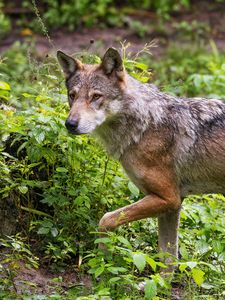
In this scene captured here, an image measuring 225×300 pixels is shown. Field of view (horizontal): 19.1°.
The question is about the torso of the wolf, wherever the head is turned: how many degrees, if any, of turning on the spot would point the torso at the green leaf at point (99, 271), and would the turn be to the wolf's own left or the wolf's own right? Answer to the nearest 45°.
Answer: approximately 90° to the wolf's own left

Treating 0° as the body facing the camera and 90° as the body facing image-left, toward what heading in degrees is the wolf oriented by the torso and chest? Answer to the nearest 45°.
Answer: approximately 90°

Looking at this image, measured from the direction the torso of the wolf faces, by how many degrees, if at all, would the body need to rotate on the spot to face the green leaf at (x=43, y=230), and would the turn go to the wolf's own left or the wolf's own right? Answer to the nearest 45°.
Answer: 0° — it already faces it

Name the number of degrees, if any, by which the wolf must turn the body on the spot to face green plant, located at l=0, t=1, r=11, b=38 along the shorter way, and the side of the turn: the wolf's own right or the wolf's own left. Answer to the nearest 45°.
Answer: approximately 90° to the wolf's own right

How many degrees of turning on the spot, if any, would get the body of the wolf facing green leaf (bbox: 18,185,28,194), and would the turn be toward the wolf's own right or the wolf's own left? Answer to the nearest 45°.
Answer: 0° — it already faces it
